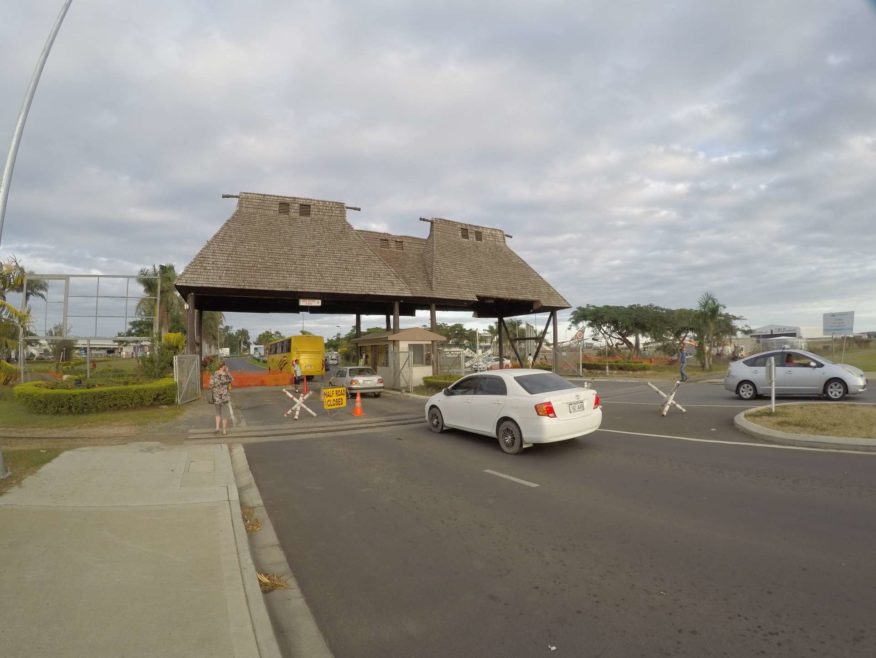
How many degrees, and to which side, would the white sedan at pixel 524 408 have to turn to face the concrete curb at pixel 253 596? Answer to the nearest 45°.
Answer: approximately 135° to its left

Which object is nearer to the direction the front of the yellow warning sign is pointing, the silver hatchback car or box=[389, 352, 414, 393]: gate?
the silver hatchback car

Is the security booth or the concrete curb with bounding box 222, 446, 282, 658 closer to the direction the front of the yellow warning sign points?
the concrete curb

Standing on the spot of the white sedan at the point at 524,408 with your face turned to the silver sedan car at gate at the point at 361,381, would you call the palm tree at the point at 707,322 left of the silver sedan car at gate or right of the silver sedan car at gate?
right

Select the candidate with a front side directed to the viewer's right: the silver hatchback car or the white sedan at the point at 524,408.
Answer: the silver hatchback car

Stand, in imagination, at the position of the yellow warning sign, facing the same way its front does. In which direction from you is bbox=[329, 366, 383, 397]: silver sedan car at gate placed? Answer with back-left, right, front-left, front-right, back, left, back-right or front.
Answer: back

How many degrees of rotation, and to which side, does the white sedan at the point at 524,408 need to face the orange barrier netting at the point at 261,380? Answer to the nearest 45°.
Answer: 0° — it already faces it

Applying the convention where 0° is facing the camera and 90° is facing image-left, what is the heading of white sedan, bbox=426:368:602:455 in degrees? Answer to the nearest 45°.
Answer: approximately 135°

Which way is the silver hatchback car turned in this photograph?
to the viewer's right

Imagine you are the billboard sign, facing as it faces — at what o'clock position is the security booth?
The security booth is roughly at 2 o'clock from the billboard sign.
